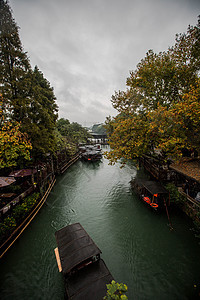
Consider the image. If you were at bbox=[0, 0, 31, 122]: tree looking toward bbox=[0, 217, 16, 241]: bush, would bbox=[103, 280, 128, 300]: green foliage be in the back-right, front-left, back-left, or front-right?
front-left

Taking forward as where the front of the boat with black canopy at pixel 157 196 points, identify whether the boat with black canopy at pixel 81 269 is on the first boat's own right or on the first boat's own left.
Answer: on the first boat's own left

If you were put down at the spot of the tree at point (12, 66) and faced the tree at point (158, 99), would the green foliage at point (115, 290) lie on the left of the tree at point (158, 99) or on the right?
right

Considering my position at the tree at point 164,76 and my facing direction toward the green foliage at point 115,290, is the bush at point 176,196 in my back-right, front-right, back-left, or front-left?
front-left
